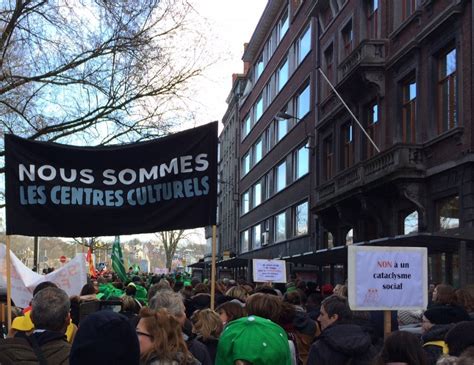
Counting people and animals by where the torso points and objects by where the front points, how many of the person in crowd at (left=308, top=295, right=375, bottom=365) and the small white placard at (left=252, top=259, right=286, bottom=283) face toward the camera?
1

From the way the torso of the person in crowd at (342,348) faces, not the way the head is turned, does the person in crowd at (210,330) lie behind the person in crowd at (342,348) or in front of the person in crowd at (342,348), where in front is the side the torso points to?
in front

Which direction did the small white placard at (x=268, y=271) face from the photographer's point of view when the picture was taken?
facing the viewer

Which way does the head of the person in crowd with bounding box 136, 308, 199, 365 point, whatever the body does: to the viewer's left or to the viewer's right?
to the viewer's left

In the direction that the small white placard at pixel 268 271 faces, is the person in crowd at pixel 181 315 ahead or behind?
ahead

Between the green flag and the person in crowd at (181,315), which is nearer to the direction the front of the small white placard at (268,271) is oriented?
the person in crowd

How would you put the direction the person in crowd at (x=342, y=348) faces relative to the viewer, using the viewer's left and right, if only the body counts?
facing away from the viewer and to the left of the viewer

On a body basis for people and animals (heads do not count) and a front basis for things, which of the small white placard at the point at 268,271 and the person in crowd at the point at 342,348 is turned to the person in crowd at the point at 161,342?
the small white placard

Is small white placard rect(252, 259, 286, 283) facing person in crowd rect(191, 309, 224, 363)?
yes

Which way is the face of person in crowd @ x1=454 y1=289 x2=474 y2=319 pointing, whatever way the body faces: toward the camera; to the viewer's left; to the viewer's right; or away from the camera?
away from the camera

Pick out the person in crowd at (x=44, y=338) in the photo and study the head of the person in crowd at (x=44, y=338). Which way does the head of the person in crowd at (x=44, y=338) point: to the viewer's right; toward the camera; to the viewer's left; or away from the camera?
away from the camera

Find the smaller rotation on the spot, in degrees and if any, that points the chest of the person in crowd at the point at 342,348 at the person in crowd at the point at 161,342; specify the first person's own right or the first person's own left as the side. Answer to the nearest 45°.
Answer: approximately 90° to the first person's own left

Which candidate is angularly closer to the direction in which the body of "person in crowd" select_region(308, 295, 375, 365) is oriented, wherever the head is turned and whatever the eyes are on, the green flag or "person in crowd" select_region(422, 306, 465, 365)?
the green flag

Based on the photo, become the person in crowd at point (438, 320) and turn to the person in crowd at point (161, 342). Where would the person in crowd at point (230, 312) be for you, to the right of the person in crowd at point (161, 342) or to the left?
right

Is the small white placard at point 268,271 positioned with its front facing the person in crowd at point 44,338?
yes
